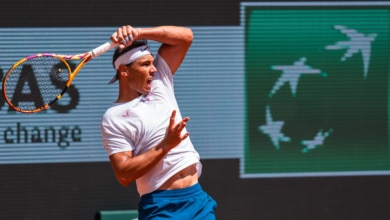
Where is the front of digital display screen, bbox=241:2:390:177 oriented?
toward the camera

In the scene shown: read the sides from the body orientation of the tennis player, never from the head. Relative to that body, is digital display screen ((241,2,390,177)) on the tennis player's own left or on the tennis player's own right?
on the tennis player's own left

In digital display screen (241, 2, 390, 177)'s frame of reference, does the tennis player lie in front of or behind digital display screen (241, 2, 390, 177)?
in front

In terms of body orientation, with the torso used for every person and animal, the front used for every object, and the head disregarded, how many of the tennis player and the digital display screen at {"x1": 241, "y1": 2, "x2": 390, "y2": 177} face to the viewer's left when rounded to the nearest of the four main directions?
0
